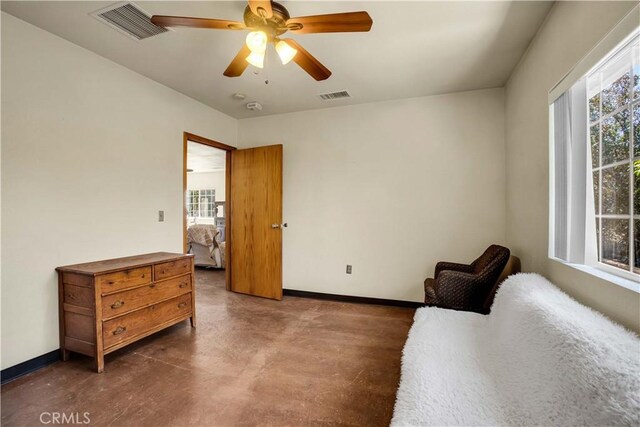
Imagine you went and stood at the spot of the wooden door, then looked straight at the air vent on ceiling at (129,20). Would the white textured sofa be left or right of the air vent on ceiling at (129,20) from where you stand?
left

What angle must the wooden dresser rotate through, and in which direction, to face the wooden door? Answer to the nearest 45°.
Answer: approximately 90° to its left

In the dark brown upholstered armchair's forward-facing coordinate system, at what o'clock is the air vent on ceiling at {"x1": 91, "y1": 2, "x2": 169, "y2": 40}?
The air vent on ceiling is roughly at 11 o'clock from the dark brown upholstered armchair.

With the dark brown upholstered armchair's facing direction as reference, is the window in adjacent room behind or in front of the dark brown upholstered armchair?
in front

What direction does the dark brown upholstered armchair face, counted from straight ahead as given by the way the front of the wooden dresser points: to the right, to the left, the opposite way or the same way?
the opposite way

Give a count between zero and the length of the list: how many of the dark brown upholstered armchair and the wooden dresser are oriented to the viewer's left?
1

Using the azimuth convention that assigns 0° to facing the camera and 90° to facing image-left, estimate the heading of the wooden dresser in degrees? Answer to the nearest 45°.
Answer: approximately 315°

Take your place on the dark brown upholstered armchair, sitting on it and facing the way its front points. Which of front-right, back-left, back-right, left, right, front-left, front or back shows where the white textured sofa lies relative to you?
left

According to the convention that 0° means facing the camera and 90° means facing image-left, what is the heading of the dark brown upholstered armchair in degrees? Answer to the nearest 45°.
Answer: approximately 90°
